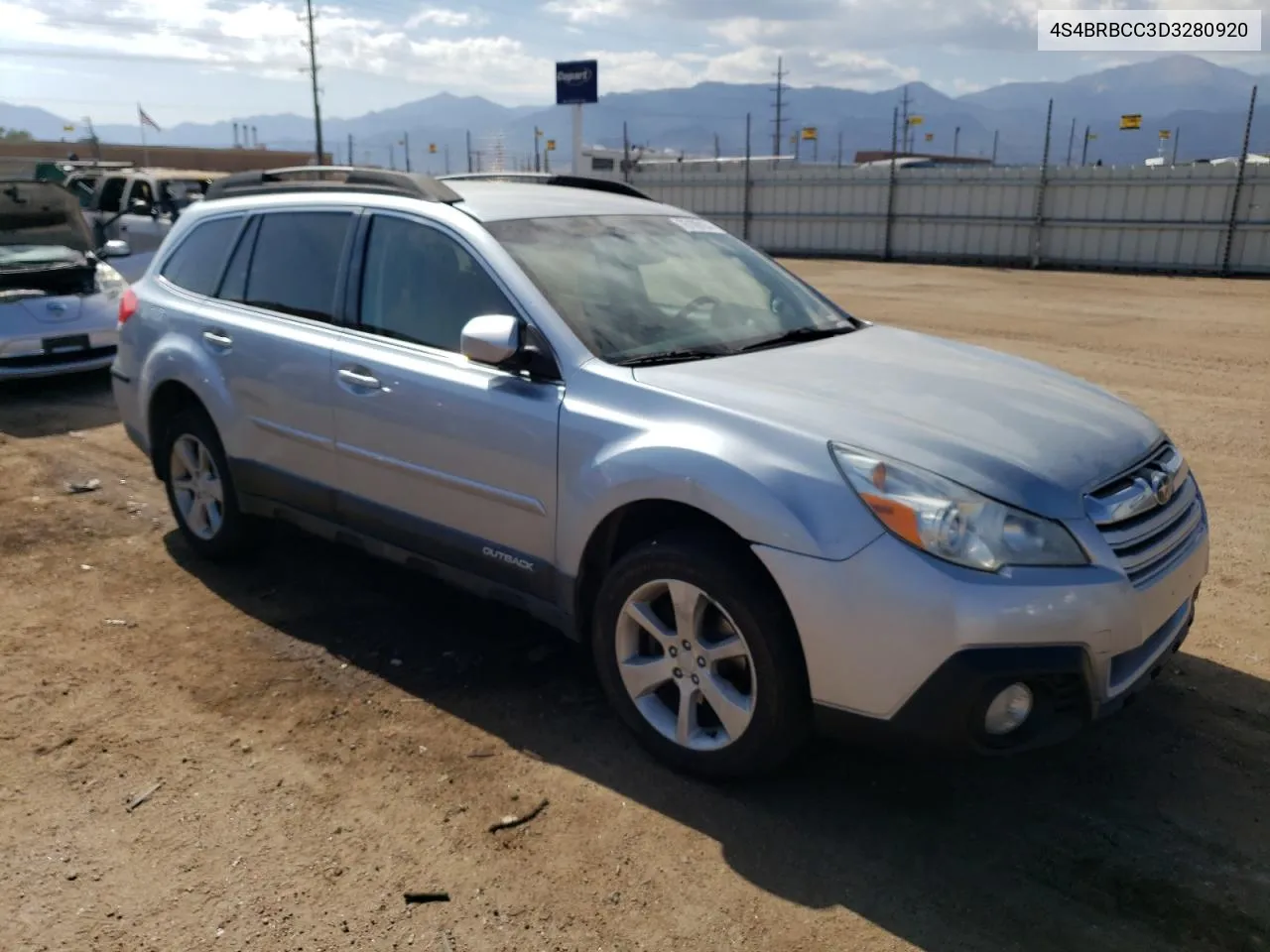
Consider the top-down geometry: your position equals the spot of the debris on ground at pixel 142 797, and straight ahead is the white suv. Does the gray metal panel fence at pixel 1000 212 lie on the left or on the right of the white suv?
right

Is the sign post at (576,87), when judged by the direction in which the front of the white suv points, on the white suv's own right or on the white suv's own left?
on the white suv's own left

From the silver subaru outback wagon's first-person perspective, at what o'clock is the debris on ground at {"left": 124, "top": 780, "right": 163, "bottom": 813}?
The debris on ground is roughly at 4 o'clock from the silver subaru outback wagon.

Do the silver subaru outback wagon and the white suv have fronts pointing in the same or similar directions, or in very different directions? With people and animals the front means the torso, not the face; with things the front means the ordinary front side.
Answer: same or similar directions

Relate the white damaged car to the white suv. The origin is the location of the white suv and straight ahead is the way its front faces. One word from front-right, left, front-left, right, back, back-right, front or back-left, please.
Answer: front-right

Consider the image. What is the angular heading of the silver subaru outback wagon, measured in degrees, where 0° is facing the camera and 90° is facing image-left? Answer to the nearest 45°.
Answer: approximately 315°

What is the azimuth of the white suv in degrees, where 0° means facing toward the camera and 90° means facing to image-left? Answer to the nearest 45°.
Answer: approximately 315°

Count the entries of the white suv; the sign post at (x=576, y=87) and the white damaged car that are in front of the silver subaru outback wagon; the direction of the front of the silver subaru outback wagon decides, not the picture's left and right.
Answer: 0

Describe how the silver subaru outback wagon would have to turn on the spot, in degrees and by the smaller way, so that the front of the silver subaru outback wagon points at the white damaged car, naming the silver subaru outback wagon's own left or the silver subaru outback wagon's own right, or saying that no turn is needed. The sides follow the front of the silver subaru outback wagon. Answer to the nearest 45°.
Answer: approximately 180°

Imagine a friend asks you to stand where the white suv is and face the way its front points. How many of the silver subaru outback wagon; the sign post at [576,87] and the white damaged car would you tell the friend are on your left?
1

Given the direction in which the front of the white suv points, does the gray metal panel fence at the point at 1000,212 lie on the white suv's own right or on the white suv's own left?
on the white suv's own left

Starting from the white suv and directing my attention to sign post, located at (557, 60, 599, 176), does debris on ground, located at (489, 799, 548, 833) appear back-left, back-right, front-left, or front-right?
back-right

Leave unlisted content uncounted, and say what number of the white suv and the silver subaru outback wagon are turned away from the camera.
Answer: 0
